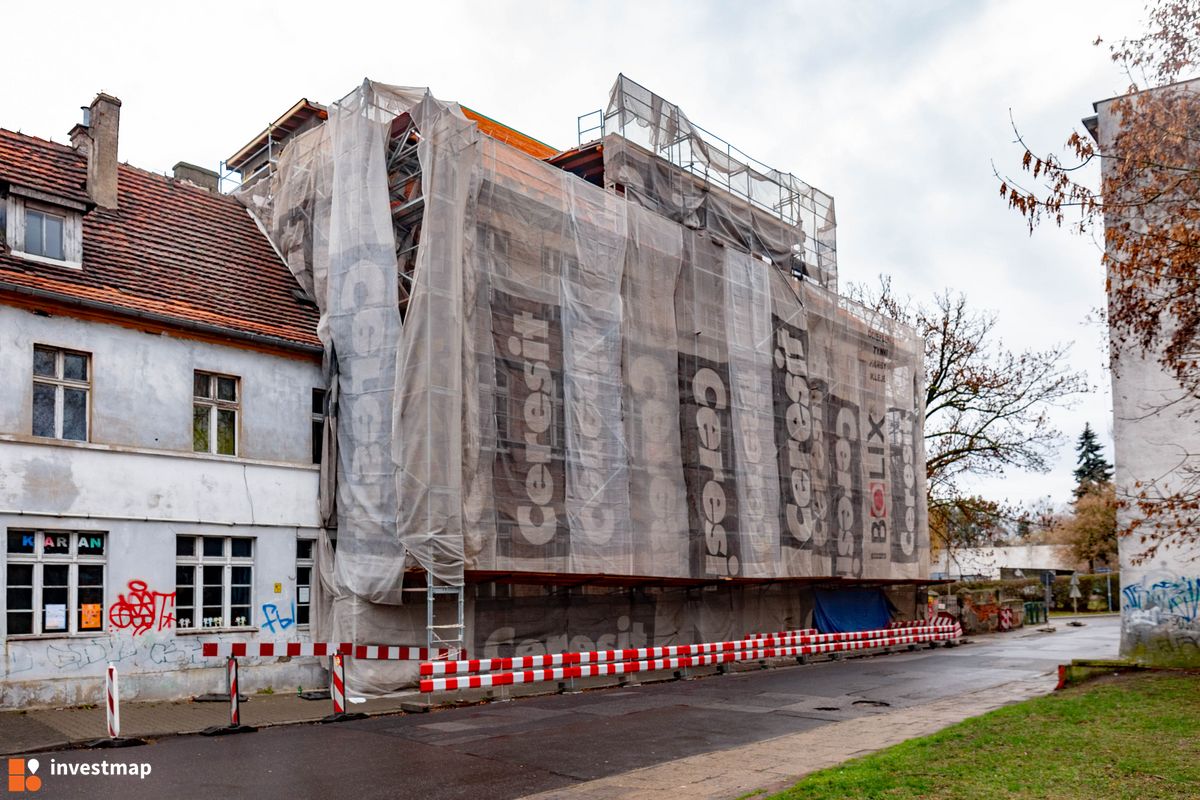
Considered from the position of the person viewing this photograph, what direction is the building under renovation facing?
facing the viewer and to the right of the viewer

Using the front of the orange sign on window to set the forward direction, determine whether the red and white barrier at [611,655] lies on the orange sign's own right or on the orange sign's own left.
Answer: on the orange sign's own left

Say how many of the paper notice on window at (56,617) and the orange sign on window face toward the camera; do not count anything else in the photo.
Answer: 2

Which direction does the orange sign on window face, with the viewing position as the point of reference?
facing the viewer

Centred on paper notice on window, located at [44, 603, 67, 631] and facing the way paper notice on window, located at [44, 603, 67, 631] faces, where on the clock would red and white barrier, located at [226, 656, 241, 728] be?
The red and white barrier is roughly at 11 o'clock from the paper notice on window.

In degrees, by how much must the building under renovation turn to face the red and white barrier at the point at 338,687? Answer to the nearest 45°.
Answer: approximately 45° to its right

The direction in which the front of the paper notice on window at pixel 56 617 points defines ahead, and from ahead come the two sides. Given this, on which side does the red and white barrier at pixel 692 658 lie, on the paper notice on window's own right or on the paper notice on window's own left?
on the paper notice on window's own left

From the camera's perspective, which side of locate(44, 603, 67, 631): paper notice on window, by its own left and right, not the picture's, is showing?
front

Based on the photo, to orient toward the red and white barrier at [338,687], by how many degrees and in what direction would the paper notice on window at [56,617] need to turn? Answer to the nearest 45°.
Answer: approximately 45° to its left

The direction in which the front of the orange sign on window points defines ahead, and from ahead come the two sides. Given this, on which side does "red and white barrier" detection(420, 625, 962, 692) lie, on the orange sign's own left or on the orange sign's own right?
on the orange sign's own left

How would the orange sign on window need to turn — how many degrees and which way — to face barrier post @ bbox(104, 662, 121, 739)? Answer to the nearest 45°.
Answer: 0° — it already faces it
